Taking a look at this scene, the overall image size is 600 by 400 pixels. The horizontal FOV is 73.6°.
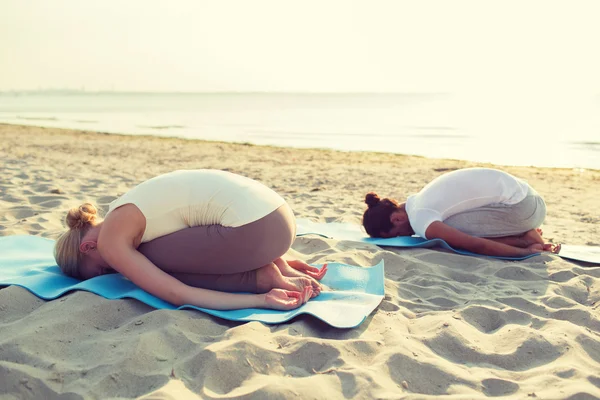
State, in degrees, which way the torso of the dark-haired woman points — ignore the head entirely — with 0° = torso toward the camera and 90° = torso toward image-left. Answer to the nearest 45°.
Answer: approximately 90°

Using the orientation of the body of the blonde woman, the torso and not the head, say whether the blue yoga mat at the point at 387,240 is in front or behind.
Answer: behind

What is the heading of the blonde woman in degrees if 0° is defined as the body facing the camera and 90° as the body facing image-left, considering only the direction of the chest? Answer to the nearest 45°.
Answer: approximately 90°

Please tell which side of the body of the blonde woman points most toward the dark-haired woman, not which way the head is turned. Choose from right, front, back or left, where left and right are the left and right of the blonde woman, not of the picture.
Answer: back

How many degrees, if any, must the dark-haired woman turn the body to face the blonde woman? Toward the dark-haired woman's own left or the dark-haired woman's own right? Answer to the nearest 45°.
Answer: approximately 45° to the dark-haired woman's own left

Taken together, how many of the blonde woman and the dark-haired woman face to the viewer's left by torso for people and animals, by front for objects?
2
